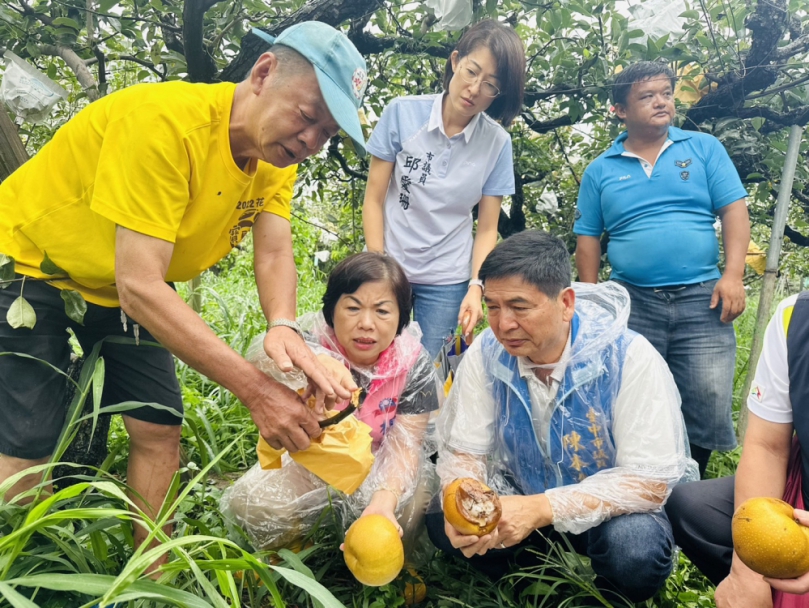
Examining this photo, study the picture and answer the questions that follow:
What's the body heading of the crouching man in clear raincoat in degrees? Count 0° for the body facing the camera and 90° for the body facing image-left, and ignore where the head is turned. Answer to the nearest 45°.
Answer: approximately 45°

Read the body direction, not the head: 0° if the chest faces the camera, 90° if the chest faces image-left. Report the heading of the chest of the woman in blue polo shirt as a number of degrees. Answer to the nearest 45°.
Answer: approximately 0°

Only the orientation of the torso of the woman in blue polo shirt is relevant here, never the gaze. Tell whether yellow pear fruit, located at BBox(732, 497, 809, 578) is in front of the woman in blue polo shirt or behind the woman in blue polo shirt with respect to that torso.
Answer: in front

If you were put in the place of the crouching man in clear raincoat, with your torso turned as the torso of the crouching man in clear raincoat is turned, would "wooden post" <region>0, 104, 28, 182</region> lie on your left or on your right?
on your right

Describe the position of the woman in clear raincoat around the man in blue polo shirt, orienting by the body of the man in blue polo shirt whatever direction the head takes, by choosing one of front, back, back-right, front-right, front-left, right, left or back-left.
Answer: front-right

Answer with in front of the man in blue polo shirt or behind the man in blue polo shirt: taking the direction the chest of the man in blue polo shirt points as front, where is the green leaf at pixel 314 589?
in front

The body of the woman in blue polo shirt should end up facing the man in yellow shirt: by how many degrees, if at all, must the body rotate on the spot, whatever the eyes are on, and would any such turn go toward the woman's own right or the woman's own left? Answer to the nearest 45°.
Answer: approximately 45° to the woman's own right

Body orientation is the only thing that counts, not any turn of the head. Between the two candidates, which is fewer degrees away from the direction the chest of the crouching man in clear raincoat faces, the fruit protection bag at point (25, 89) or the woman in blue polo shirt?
the fruit protection bag

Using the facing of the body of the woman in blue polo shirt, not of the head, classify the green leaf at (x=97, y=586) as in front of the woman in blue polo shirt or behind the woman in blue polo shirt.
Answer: in front

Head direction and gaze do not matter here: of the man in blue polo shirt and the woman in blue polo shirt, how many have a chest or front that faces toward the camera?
2

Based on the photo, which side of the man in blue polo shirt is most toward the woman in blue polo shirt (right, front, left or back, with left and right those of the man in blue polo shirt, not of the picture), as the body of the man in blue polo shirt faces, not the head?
right

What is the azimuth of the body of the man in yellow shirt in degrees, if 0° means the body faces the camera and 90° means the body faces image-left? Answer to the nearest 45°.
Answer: approximately 315°

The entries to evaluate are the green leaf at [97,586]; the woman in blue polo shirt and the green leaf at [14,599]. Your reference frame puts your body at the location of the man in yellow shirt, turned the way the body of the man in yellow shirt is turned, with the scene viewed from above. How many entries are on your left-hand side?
1
